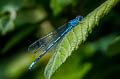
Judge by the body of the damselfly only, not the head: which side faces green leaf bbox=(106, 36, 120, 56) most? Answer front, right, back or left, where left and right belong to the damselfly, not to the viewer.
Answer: front

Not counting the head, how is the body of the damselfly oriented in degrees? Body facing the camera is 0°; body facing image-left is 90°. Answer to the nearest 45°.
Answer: approximately 270°
